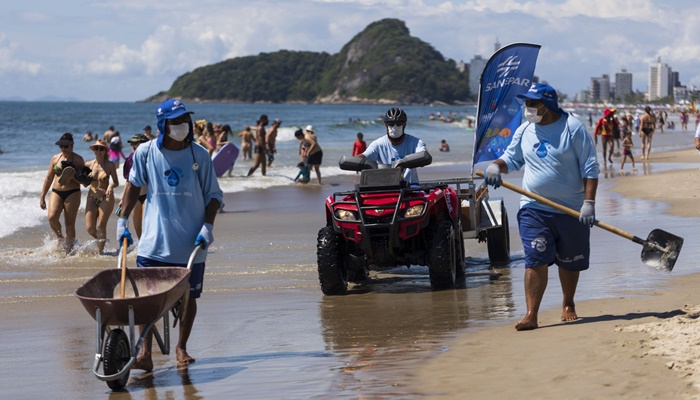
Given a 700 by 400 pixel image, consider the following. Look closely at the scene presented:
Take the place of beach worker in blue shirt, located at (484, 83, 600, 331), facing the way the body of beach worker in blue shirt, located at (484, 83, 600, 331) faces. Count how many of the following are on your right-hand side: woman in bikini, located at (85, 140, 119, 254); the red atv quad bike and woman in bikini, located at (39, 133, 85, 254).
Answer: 3

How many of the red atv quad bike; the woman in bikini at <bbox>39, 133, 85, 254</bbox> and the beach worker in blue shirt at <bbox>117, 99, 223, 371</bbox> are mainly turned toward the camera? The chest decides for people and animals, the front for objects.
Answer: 3

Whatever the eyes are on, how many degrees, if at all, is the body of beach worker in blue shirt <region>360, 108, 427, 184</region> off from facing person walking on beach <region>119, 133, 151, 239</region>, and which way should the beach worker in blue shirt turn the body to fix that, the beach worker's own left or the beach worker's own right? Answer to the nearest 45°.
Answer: approximately 135° to the beach worker's own right

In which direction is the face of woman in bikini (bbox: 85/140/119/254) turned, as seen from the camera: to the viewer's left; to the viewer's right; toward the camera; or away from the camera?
toward the camera

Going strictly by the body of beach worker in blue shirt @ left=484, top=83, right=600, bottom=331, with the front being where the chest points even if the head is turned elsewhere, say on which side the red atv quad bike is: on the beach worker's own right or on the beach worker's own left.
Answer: on the beach worker's own right

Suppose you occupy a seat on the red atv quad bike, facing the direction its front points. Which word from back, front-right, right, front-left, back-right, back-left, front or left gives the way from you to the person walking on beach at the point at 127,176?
back-right

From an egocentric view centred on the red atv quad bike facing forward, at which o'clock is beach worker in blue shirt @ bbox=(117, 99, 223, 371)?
The beach worker in blue shirt is roughly at 1 o'clock from the red atv quad bike.

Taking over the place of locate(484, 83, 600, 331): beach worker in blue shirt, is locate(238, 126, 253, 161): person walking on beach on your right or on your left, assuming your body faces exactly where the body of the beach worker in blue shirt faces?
on your right

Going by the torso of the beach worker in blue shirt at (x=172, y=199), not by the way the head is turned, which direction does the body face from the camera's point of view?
toward the camera

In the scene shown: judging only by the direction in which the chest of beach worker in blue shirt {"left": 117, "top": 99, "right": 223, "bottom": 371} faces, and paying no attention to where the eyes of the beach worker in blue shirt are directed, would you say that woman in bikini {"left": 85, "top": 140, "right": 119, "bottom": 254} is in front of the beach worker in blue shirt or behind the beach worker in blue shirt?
behind

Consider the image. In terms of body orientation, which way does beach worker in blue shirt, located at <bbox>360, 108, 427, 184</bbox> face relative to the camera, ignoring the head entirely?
toward the camera

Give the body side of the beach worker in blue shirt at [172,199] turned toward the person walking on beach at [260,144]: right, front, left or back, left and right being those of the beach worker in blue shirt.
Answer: back

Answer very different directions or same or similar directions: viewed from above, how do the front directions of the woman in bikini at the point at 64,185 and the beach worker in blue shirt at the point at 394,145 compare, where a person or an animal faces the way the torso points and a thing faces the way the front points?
same or similar directions

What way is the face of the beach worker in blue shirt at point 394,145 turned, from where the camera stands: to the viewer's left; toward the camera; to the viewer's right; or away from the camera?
toward the camera

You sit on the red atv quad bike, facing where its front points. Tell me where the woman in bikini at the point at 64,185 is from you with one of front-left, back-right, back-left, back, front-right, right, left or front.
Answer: back-right

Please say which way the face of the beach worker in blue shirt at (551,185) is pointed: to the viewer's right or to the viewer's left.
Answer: to the viewer's left
